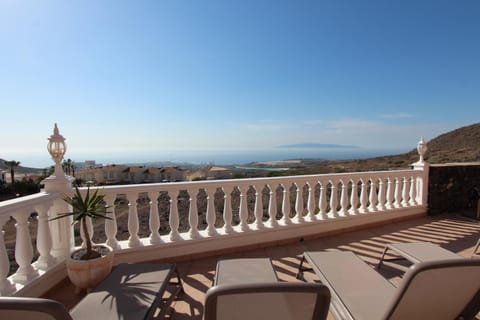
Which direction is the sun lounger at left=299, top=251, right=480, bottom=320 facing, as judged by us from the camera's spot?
facing away from the viewer and to the left of the viewer

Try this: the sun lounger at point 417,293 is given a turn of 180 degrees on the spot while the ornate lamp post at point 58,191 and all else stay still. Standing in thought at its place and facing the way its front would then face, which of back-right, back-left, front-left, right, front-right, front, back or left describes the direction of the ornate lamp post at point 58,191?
back-right

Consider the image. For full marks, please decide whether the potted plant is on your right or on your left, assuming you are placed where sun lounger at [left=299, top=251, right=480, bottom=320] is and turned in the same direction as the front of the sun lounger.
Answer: on your left

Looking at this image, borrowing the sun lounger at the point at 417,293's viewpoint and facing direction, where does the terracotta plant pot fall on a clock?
The terracotta plant pot is roughly at 10 o'clock from the sun lounger.

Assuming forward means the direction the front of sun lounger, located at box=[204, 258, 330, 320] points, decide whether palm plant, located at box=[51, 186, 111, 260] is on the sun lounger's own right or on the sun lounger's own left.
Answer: on the sun lounger's own left

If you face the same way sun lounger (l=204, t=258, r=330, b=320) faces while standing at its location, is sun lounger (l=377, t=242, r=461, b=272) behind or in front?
in front

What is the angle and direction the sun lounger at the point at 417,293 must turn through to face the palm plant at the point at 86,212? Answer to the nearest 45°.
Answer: approximately 45° to its left

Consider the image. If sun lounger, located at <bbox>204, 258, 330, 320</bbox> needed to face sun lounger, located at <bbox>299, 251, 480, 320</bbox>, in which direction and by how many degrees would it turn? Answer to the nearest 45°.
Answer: approximately 45° to its right

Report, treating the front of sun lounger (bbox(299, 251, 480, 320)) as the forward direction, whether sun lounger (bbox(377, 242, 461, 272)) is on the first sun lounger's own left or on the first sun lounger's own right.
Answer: on the first sun lounger's own right

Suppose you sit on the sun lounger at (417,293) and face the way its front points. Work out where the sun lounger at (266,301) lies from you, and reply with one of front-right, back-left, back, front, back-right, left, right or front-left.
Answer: left

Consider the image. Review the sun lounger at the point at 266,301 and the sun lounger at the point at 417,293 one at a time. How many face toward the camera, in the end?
0

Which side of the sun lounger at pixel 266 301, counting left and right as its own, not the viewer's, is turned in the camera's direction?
back

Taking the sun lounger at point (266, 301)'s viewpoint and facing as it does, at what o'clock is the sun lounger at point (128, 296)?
the sun lounger at point (128, 296) is roughly at 10 o'clock from the sun lounger at point (266, 301).

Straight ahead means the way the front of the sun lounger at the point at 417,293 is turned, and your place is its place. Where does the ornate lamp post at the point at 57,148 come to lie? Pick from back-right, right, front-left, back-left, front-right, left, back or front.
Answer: front-left
